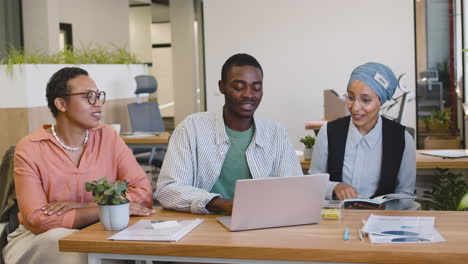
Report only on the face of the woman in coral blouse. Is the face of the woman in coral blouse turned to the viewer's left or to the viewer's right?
to the viewer's right

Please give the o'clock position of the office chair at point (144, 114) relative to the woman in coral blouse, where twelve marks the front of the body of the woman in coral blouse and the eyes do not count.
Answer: The office chair is roughly at 8 o'clock from the woman in coral blouse.

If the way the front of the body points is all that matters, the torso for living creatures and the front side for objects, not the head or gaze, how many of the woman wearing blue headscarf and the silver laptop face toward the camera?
1

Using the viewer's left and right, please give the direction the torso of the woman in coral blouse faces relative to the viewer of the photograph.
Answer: facing the viewer and to the right of the viewer

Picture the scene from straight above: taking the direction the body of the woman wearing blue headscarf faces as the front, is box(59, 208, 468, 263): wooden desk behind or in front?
in front

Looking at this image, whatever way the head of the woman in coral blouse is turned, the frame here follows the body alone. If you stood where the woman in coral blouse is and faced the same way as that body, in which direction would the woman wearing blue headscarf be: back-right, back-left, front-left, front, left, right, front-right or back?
front-left

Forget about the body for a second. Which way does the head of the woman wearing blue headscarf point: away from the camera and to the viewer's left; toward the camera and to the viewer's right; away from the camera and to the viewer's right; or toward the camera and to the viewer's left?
toward the camera and to the viewer's left

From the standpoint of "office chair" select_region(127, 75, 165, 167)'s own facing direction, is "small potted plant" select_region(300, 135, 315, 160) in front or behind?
in front

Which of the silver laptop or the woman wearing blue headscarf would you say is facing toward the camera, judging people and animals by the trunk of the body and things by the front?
the woman wearing blue headscarf

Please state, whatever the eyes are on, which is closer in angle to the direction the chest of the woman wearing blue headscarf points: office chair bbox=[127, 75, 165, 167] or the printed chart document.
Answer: the printed chart document

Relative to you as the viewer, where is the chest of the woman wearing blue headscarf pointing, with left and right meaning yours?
facing the viewer

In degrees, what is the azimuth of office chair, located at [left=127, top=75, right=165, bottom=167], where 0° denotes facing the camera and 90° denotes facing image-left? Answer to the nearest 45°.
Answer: approximately 315°

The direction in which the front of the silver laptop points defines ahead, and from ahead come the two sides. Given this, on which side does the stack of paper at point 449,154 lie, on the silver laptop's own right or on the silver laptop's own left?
on the silver laptop's own right

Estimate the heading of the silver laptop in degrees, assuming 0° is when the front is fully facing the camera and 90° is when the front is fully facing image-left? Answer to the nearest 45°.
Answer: approximately 135°

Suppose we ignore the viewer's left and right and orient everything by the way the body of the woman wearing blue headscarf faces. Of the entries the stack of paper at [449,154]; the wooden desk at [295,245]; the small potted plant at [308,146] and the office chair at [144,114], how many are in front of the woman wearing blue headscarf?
1
